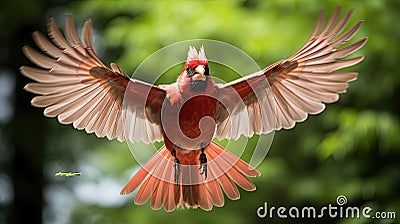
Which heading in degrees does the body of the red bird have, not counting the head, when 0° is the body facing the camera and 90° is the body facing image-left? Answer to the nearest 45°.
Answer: approximately 0°
